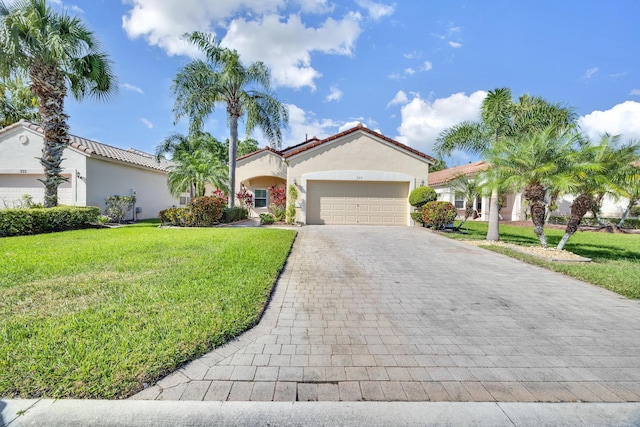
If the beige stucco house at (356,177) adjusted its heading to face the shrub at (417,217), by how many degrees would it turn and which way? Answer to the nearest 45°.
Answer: approximately 90° to its left

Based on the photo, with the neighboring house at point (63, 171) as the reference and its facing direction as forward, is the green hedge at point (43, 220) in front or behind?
in front

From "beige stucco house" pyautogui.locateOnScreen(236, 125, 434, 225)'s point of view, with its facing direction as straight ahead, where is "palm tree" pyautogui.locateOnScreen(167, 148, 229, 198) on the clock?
The palm tree is roughly at 3 o'clock from the beige stucco house.

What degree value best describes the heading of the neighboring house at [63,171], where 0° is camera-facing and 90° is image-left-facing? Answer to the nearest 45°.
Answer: approximately 45°

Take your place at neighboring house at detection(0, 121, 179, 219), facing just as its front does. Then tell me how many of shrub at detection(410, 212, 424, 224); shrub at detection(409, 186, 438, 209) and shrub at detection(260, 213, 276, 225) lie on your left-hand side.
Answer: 3

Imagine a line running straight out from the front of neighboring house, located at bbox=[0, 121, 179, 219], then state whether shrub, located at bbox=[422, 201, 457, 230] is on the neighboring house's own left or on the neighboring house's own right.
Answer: on the neighboring house's own left

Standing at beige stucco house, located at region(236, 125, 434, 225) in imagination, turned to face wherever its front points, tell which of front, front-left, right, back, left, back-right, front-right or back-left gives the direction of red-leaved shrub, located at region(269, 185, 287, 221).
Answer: right

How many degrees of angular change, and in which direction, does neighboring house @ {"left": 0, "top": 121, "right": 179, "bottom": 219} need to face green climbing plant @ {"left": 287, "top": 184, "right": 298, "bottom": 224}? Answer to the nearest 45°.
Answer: approximately 90° to its left

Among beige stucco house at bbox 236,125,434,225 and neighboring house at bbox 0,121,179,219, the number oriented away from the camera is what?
0

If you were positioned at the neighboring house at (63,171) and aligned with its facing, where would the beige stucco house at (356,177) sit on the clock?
The beige stucco house is roughly at 9 o'clock from the neighboring house.

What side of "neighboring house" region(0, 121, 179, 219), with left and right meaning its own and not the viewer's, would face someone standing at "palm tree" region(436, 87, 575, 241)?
left

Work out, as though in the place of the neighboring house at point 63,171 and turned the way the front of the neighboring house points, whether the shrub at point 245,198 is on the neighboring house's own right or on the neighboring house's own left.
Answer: on the neighboring house's own left

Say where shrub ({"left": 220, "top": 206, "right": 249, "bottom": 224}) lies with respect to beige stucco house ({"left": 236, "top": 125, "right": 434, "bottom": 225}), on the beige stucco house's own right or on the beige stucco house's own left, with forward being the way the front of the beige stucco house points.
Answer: on the beige stucco house's own right

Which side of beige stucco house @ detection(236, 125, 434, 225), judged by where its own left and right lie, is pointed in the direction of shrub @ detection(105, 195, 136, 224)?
right
